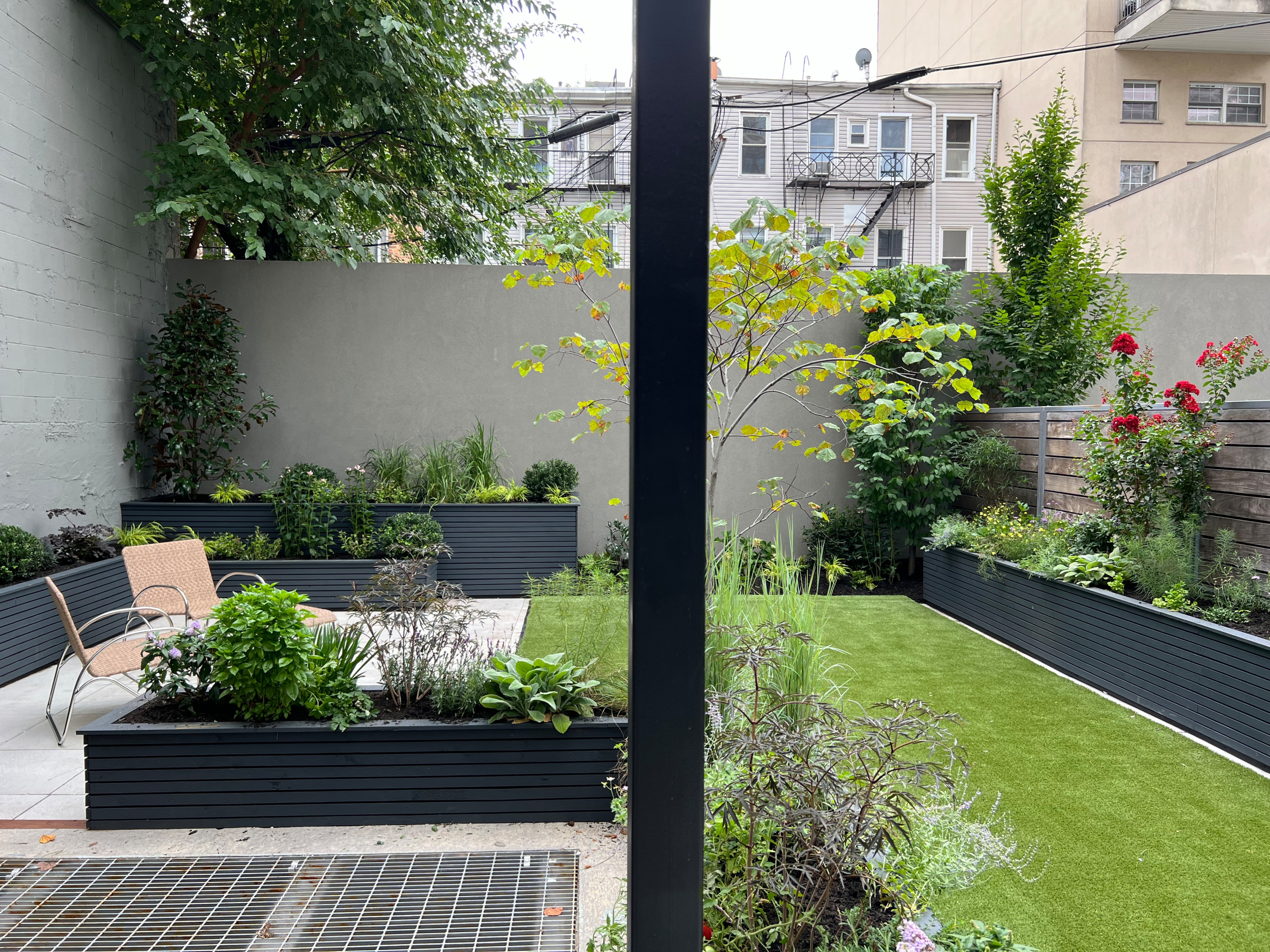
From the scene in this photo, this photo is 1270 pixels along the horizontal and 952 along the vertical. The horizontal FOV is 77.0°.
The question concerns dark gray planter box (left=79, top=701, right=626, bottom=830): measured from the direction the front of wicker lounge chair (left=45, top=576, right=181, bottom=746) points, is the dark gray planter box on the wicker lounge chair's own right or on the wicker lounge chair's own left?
on the wicker lounge chair's own right

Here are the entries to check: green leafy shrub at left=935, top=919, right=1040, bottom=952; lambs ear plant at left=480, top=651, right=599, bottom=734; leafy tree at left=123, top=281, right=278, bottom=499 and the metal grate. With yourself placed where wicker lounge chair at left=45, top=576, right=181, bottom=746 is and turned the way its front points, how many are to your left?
1

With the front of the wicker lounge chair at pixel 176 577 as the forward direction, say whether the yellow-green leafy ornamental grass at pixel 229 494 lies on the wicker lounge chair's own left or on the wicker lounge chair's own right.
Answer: on the wicker lounge chair's own left

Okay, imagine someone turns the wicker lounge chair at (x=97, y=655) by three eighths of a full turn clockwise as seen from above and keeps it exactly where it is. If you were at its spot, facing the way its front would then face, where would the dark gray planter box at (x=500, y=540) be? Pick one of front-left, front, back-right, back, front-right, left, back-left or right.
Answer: back

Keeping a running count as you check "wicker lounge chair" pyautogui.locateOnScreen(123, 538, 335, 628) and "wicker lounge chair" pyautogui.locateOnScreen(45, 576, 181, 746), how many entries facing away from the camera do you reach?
0

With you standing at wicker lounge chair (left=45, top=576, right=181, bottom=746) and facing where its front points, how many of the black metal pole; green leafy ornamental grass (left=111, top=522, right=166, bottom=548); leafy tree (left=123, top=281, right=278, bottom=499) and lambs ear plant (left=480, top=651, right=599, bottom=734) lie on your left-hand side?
2

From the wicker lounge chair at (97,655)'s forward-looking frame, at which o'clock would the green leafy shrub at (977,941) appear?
The green leafy shrub is roughly at 2 o'clock from the wicker lounge chair.

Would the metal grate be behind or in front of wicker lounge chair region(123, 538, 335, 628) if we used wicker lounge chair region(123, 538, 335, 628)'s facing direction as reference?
in front

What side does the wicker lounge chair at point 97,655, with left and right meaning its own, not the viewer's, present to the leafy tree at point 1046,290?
front

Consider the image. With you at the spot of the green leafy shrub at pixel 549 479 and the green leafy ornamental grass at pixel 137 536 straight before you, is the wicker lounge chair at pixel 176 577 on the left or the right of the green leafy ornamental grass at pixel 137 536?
left

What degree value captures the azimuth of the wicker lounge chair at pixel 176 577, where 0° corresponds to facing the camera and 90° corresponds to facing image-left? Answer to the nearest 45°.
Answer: approximately 315°

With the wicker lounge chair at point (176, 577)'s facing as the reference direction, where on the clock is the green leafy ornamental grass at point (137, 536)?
The green leafy ornamental grass is roughly at 7 o'clock from the wicker lounge chair.

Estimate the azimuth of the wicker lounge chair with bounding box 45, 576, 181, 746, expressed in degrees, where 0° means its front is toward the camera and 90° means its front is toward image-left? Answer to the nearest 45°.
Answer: approximately 270°
